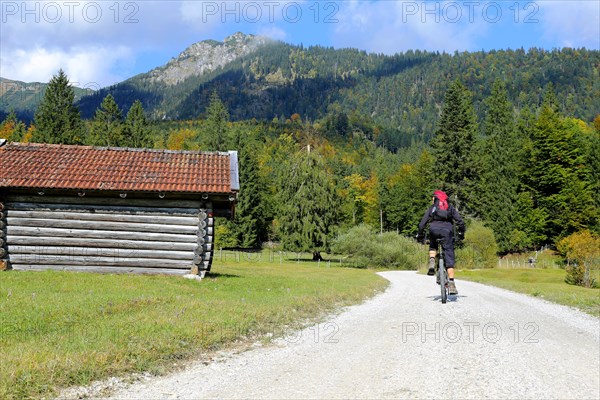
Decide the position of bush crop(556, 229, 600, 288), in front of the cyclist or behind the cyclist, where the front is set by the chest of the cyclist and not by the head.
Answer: in front

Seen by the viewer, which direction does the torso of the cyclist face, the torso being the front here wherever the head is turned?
away from the camera

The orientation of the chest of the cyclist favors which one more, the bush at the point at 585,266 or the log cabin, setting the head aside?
the bush

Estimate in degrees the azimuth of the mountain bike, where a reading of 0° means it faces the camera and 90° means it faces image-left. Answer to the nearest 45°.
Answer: approximately 180°

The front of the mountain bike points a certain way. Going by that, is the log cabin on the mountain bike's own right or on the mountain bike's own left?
on the mountain bike's own left
